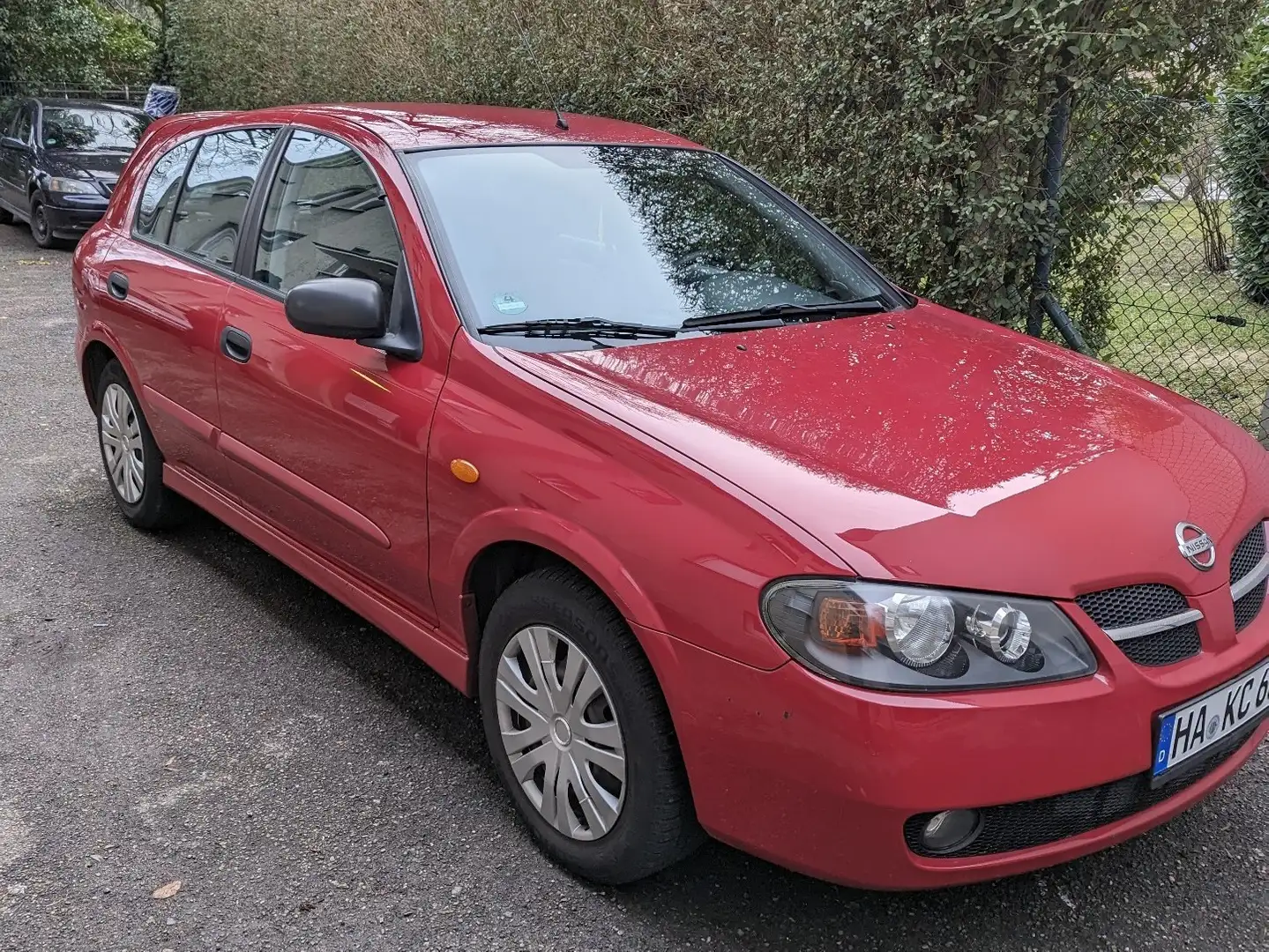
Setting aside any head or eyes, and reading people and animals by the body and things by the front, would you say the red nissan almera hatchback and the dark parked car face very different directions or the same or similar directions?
same or similar directions

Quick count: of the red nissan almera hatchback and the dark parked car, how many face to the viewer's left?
0

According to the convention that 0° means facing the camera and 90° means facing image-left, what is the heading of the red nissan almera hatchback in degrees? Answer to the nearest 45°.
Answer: approximately 315°

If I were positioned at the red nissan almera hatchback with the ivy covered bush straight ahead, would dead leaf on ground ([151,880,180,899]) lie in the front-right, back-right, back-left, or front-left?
back-right

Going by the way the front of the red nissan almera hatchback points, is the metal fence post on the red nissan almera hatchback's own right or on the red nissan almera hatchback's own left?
on the red nissan almera hatchback's own left

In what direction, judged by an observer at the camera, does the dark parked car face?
facing the viewer and to the right of the viewer

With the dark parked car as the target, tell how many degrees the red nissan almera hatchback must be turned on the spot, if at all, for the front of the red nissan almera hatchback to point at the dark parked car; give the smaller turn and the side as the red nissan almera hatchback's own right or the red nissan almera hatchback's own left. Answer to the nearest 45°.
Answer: approximately 180°

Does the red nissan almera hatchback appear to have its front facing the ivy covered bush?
no

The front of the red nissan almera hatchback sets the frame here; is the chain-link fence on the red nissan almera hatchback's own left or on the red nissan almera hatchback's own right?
on the red nissan almera hatchback's own left

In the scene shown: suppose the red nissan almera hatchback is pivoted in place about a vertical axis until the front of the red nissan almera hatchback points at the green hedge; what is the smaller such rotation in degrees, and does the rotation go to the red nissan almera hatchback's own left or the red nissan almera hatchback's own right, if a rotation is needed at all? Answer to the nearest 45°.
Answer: approximately 135° to the red nissan almera hatchback's own left
